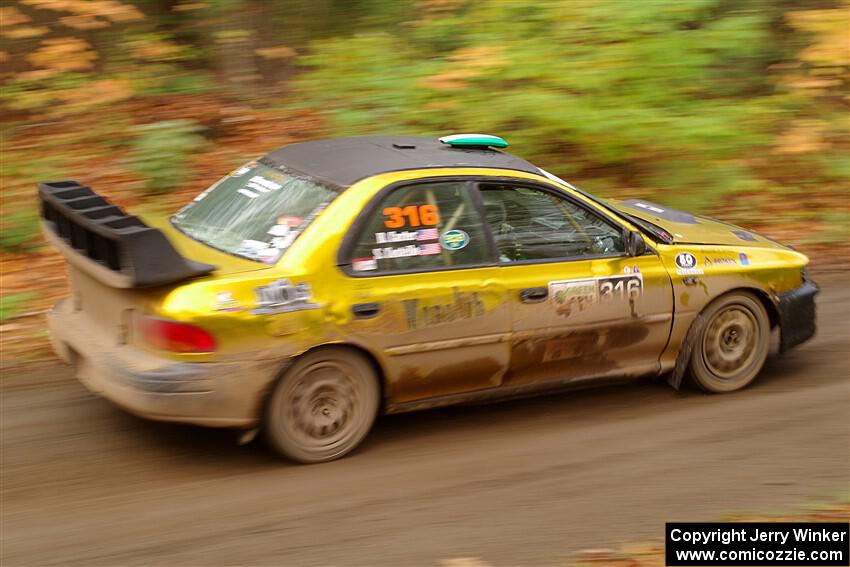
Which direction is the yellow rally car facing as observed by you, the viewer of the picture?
facing away from the viewer and to the right of the viewer
